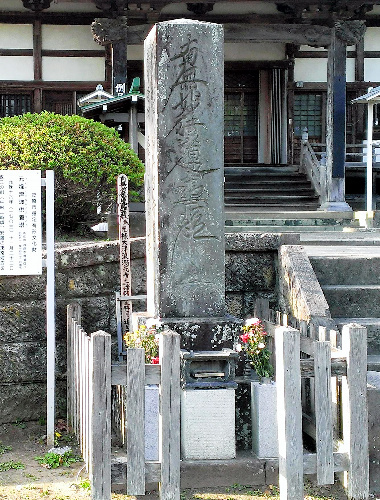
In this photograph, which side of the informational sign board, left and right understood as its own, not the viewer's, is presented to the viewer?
front

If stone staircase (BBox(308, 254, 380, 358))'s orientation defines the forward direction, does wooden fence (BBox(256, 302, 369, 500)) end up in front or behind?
in front

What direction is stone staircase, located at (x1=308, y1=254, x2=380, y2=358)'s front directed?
toward the camera

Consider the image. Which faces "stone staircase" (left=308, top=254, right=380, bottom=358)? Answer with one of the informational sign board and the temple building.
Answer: the temple building

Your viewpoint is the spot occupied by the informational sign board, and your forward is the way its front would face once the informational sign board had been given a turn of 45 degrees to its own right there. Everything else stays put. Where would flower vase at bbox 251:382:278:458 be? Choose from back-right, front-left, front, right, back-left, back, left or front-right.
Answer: left

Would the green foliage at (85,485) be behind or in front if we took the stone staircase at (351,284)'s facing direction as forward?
in front

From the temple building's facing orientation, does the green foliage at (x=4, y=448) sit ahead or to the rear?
ahead

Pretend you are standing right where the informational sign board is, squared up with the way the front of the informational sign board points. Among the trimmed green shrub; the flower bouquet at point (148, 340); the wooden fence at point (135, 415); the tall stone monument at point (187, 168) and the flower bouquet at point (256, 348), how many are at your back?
1

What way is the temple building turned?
toward the camera

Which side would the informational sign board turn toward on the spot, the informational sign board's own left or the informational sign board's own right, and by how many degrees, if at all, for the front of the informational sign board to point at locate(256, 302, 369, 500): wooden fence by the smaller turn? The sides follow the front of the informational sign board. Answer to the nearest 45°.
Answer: approximately 45° to the informational sign board's own left
